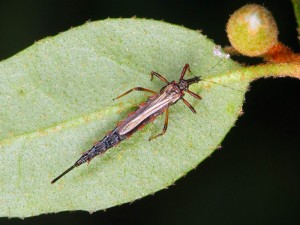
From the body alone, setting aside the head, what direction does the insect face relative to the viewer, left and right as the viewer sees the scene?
facing away from the viewer and to the right of the viewer
